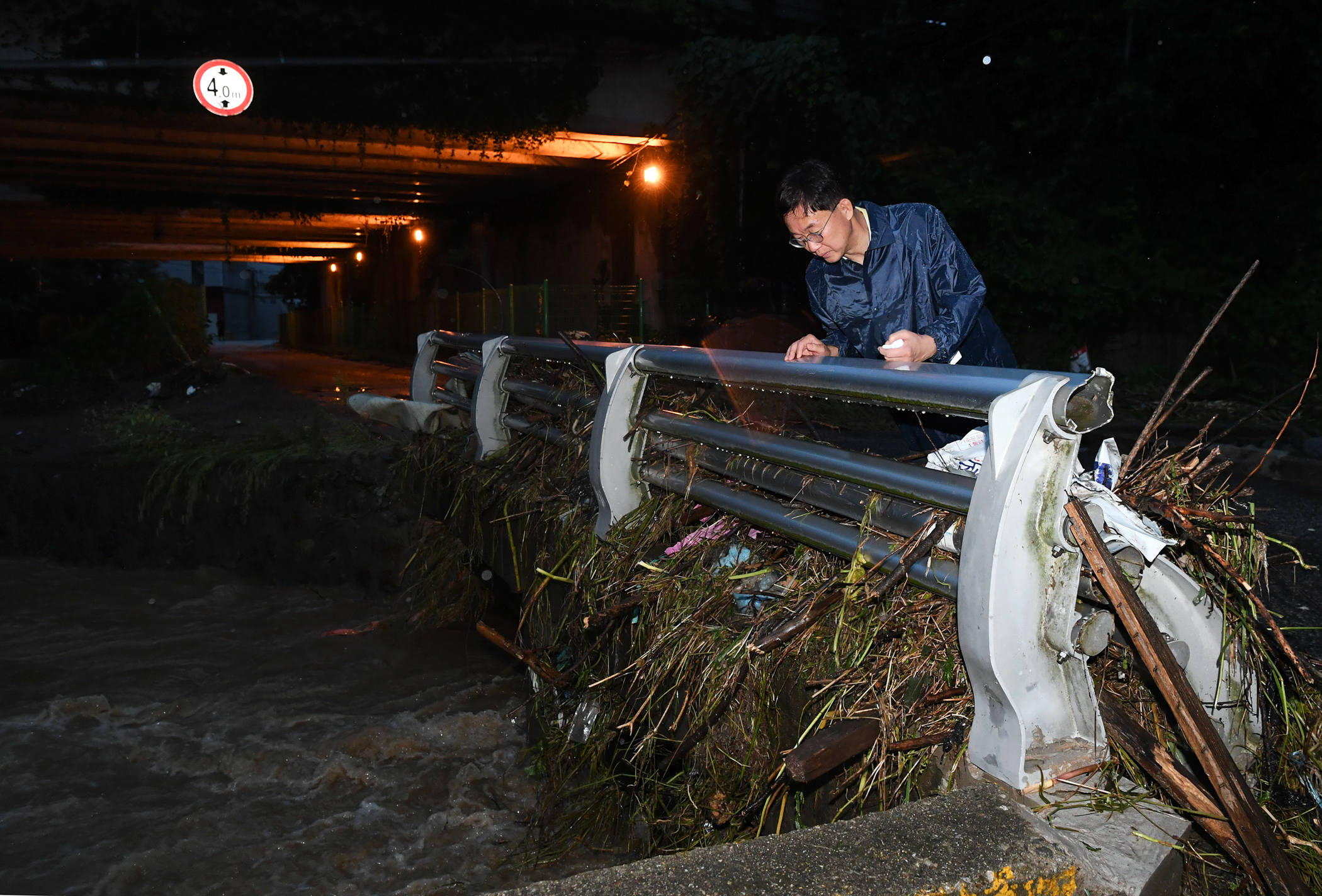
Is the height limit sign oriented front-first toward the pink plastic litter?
yes

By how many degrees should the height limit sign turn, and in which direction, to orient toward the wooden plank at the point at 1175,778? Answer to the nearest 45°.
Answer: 0° — it already faces it

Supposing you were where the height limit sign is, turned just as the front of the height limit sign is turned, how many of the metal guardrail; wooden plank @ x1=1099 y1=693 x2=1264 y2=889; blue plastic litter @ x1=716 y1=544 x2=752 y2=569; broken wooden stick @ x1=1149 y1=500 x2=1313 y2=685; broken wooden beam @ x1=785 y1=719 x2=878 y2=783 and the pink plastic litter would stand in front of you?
6

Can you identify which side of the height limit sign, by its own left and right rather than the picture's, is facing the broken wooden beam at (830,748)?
front

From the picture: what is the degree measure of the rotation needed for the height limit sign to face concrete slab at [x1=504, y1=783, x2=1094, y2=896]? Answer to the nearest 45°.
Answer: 0° — it already faces it

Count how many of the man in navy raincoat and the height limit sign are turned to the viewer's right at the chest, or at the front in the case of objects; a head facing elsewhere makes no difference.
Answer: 0

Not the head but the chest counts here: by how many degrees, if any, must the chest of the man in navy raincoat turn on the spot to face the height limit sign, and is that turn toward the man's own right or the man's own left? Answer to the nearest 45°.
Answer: approximately 90° to the man's own right

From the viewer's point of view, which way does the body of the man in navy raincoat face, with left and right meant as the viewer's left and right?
facing the viewer and to the left of the viewer

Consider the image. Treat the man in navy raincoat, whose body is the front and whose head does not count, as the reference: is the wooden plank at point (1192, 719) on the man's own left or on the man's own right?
on the man's own left

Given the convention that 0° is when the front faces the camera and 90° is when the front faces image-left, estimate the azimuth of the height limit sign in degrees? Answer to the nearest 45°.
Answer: approximately 0°

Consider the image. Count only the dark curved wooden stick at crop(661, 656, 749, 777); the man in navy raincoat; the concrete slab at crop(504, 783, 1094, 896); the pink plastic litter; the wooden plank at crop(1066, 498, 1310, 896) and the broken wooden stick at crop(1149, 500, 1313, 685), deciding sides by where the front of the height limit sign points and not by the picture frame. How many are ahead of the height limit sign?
6

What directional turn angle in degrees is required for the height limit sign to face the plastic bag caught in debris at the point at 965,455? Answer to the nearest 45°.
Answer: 0° — it already faces it

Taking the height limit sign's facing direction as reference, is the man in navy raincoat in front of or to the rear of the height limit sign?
in front

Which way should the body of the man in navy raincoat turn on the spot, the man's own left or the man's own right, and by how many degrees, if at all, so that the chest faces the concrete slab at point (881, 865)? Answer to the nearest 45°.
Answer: approximately 45° to the man's own left

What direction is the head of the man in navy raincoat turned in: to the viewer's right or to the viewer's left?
to the viewer's left

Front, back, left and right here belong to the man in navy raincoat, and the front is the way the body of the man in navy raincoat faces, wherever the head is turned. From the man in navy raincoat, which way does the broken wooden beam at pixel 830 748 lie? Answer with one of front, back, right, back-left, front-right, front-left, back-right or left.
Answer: front-left
